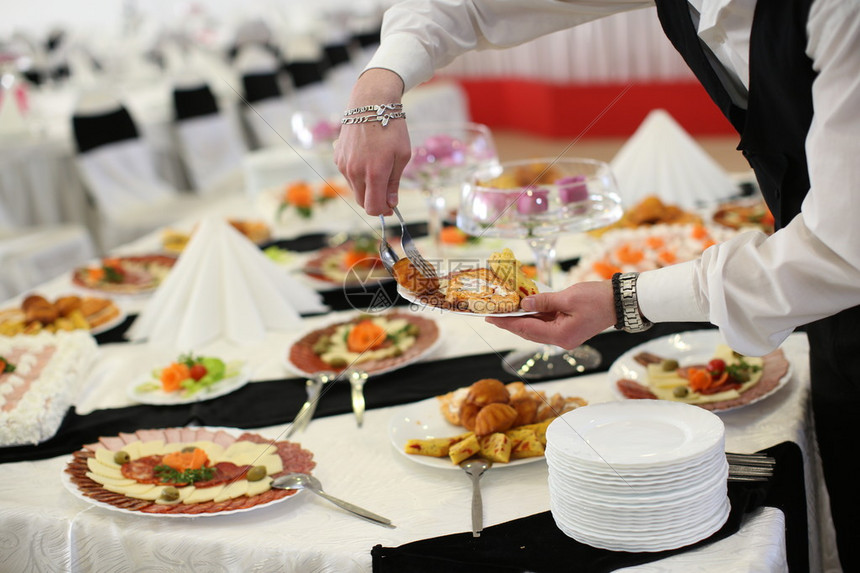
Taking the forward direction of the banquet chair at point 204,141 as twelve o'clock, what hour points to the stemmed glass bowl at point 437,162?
The stemmed glass bowl is roughly at 1 o'clock from the banquet chair.

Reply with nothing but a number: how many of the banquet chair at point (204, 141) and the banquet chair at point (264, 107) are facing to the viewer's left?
0

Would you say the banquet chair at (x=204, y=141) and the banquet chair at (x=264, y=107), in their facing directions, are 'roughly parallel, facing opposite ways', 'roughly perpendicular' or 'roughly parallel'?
roughly parallel

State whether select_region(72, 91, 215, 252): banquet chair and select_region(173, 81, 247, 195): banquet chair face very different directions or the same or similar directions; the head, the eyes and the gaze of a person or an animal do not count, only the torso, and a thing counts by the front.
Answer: same or similar directions

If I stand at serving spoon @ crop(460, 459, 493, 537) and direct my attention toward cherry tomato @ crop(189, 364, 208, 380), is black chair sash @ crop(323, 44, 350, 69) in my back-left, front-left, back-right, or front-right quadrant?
front-right

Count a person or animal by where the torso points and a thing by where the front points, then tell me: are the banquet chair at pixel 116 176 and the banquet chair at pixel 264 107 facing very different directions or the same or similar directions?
same or similar directions
